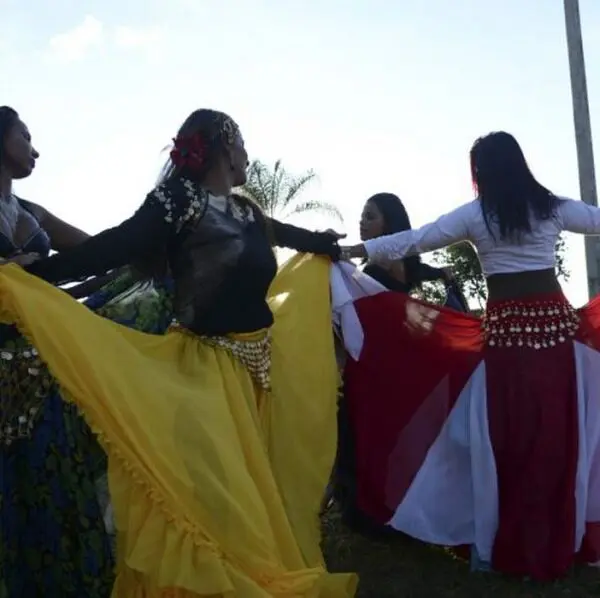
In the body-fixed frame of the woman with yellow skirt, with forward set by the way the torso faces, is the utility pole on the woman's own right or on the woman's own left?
on the woman's own left

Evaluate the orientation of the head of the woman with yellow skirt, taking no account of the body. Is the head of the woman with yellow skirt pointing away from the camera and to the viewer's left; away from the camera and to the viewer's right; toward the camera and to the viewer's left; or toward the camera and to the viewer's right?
away from the camera and to the viewer's right

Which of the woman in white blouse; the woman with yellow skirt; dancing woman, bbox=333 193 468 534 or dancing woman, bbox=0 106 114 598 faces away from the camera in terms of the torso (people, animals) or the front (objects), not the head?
the woman in white blouse

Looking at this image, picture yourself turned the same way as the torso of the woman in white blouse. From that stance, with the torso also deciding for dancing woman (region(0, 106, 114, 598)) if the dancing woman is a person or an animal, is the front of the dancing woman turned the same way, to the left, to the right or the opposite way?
to the right

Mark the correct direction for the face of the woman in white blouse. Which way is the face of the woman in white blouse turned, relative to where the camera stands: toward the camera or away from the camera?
away from the camera

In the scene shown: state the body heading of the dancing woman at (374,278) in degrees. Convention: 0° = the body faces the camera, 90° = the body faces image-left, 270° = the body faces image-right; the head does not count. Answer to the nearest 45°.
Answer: approximately 45°

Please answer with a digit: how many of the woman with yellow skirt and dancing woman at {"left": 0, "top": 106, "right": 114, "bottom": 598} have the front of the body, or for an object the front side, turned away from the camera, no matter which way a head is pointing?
0

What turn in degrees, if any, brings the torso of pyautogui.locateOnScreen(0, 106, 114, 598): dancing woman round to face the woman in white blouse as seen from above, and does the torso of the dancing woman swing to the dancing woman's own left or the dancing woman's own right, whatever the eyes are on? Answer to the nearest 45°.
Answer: approximately 45° to the dancing woman's own left

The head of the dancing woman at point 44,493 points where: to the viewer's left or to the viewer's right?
to the viewer's right

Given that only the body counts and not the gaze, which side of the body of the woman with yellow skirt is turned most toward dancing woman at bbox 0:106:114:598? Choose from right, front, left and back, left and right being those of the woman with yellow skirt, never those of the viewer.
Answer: back

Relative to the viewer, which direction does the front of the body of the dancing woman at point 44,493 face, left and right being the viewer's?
facing the viewer and to the right of the viewer

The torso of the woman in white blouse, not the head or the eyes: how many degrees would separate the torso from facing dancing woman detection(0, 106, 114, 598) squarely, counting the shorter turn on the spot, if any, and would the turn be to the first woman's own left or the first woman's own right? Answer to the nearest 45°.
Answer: approximately 135° to the first woman's own left

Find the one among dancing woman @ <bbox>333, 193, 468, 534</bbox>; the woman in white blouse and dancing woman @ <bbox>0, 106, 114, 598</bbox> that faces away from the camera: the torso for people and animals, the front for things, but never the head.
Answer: the woman in white blouse

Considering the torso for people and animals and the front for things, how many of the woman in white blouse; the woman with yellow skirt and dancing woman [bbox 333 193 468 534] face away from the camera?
1

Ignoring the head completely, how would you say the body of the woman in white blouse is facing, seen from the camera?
away from the camera

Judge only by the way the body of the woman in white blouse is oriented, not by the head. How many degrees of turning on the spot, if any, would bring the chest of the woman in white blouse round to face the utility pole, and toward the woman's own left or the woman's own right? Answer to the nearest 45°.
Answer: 0° — they already face it

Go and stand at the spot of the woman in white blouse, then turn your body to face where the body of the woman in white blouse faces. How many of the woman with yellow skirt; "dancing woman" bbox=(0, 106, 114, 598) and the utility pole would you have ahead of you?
1
